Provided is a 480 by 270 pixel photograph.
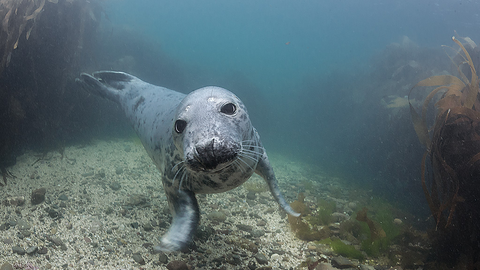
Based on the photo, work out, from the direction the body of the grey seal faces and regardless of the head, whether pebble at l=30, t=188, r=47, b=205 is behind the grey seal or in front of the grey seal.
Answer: behind

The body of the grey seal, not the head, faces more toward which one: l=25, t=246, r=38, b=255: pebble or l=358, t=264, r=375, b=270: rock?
the rock

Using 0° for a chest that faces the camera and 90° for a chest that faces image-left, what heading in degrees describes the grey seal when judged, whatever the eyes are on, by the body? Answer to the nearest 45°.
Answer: approximately 315°

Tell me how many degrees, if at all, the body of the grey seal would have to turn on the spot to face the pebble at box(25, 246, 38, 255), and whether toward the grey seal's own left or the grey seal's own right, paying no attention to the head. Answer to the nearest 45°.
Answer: approximately 135° to the grey seal's own right

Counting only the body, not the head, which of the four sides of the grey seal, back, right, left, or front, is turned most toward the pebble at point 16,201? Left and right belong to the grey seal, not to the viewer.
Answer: back

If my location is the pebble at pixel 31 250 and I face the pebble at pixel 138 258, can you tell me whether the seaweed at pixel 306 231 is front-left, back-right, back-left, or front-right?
front-left

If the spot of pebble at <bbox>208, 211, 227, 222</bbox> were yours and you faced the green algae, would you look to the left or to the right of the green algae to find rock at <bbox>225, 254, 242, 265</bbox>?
right
